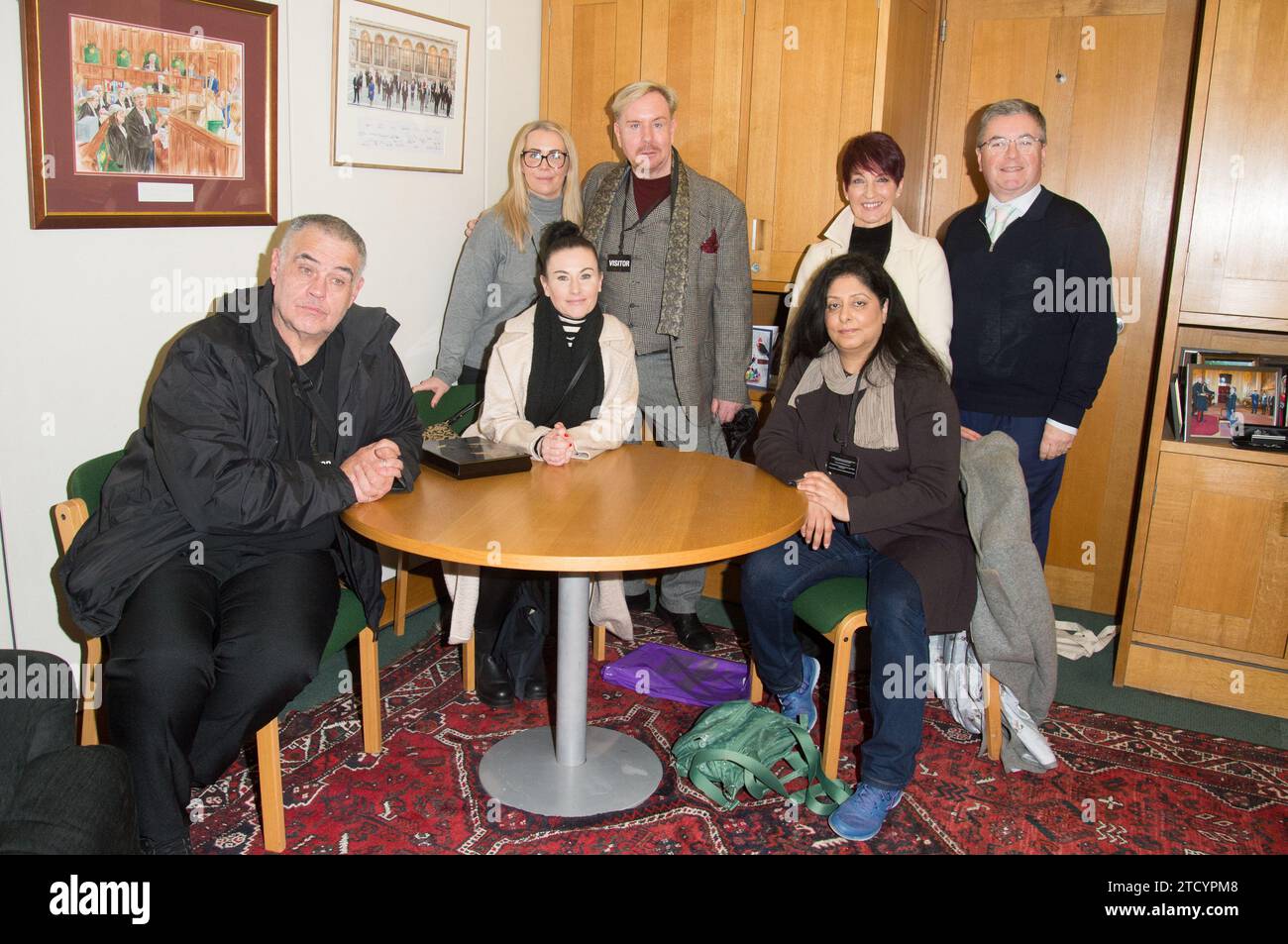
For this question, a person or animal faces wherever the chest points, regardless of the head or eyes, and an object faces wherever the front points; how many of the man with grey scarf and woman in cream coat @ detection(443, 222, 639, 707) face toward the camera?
2

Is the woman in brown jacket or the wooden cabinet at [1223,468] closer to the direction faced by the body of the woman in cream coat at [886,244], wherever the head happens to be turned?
the woman in brown jacket

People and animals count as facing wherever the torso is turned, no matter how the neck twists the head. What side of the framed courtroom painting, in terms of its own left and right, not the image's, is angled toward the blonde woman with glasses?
left

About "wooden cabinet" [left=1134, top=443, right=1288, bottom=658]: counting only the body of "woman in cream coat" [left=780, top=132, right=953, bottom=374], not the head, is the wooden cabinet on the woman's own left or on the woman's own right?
on the woman's own left

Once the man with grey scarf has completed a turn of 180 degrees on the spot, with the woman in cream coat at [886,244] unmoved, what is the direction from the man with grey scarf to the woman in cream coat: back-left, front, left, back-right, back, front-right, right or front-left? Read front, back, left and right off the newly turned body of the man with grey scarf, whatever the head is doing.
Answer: right

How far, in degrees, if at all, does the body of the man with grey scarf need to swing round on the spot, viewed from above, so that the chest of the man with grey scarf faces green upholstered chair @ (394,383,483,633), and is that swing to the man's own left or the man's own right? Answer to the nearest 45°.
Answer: approximately 90° to the man's own right

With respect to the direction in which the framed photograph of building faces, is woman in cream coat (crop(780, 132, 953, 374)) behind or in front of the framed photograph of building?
in front

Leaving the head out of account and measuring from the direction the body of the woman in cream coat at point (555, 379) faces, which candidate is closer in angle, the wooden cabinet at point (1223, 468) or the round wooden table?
the round wooden table

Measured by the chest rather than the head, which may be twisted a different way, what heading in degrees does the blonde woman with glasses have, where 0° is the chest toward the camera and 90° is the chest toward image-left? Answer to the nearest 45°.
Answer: approximately 315°

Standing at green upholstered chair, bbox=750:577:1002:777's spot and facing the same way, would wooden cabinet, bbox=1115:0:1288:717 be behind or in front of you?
behind
